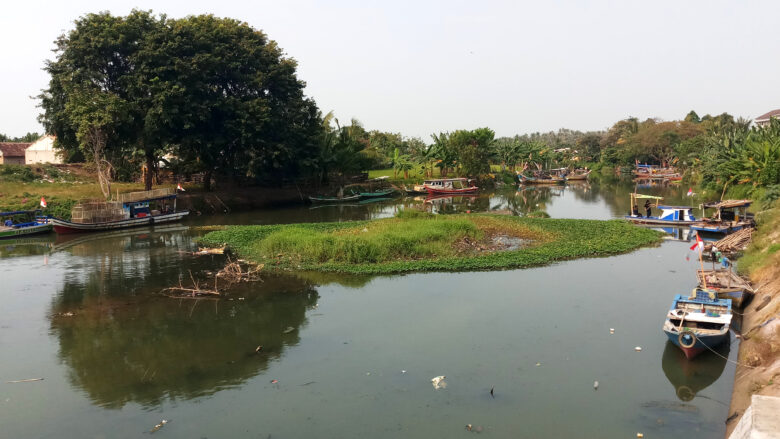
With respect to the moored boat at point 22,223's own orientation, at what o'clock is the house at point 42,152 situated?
The house is roughly at 9 o'clock from the moored boat.

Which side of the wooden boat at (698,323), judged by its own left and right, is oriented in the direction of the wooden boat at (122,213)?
right

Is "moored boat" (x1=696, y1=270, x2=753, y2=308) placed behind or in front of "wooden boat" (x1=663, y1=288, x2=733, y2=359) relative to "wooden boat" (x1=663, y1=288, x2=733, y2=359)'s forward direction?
behind

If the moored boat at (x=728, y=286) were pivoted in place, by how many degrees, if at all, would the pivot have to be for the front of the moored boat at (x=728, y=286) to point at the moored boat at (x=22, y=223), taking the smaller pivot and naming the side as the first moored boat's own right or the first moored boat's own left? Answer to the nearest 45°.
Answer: approximately 135° to the first moored boat's own right

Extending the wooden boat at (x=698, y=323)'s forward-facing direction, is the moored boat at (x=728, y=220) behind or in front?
behind

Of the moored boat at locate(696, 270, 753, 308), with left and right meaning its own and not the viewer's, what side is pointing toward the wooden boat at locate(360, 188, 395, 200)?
back

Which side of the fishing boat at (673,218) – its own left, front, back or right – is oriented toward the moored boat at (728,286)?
left

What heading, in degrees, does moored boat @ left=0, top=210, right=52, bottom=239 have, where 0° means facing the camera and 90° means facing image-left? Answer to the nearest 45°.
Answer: approximately 270°

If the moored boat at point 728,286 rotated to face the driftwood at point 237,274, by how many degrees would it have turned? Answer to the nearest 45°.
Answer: approximately 135° to its right

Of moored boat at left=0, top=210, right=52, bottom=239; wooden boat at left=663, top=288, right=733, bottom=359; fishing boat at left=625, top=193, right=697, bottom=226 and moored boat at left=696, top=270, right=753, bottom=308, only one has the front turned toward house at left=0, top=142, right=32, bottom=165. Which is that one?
the fishing boat

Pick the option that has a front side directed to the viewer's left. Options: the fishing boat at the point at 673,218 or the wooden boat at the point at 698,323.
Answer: the fishing boat

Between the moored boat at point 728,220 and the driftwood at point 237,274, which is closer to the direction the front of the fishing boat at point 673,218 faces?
the driftwood

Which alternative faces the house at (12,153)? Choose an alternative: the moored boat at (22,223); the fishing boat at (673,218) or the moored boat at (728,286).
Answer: the fishing boat

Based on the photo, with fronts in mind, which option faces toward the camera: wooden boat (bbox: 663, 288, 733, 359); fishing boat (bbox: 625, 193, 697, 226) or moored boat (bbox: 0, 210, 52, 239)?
the wooden boat
